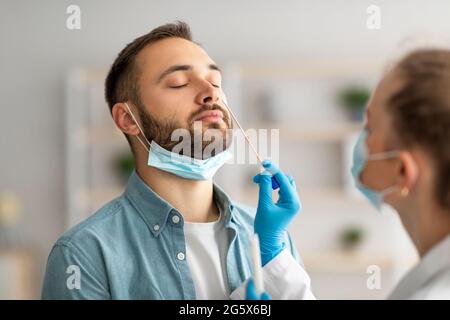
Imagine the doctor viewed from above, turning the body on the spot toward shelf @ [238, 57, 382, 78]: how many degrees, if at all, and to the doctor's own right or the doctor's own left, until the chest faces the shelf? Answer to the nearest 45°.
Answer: approximately 45° to the doctor's own right

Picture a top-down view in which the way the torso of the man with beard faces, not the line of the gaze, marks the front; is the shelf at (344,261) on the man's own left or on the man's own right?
on the man's own left

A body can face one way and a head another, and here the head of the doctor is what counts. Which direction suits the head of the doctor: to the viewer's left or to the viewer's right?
to the viewer's left

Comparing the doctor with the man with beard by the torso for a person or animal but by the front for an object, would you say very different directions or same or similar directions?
very different directions

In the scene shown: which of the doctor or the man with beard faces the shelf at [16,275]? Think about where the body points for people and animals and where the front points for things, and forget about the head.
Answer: the doctor

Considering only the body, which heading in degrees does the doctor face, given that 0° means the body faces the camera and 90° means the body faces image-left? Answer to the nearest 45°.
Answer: approximately 135°

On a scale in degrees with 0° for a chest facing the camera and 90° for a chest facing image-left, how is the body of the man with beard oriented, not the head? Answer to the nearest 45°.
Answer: approximately 315°
